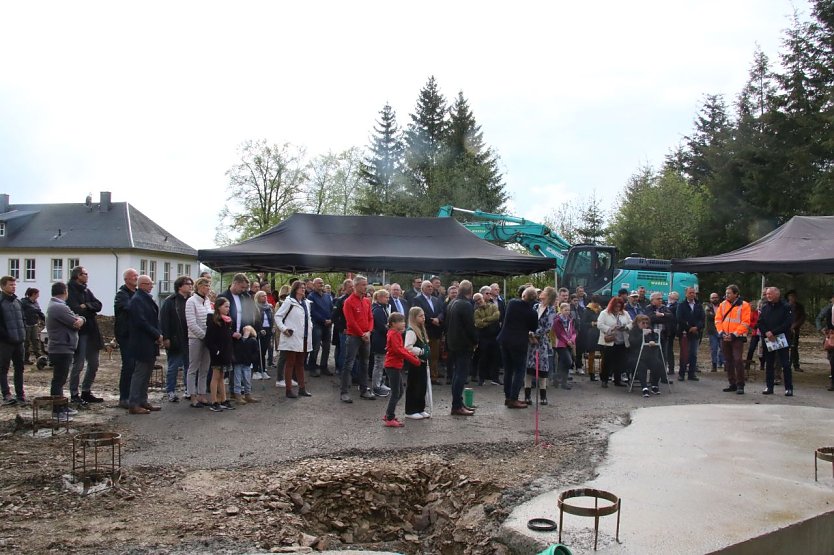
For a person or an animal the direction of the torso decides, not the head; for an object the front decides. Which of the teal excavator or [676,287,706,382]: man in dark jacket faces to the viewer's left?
the teal excavator

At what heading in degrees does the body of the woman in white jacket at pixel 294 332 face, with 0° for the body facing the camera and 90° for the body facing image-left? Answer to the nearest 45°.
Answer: approximately 315°

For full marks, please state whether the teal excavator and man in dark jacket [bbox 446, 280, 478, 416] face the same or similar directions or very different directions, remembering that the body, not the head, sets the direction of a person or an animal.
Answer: very different directions

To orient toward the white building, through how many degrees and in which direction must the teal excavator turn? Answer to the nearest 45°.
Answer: approximately 45° to its right

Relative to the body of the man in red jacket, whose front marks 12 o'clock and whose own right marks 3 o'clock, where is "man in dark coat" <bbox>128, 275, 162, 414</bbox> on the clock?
The man in dark coat is roughly at 4 o'clock from the man in red jacket.

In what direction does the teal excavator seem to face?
to the viewer's left

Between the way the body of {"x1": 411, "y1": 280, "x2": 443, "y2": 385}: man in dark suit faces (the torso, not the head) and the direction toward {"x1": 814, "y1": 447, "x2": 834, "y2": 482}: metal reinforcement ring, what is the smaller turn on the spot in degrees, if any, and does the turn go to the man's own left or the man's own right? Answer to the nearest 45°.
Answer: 0° — they already face it

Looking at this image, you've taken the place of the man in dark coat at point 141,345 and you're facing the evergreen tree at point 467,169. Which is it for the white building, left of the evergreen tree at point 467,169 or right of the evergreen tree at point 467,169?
left

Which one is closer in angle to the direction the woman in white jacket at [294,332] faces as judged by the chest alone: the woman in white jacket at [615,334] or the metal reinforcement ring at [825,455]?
the metal reinforcement ring

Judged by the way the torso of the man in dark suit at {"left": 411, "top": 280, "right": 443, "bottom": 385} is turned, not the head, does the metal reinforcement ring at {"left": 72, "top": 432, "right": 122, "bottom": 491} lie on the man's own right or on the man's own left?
on the man's own right

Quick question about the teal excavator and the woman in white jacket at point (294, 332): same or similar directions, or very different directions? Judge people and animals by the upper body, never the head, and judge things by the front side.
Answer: very different directions
